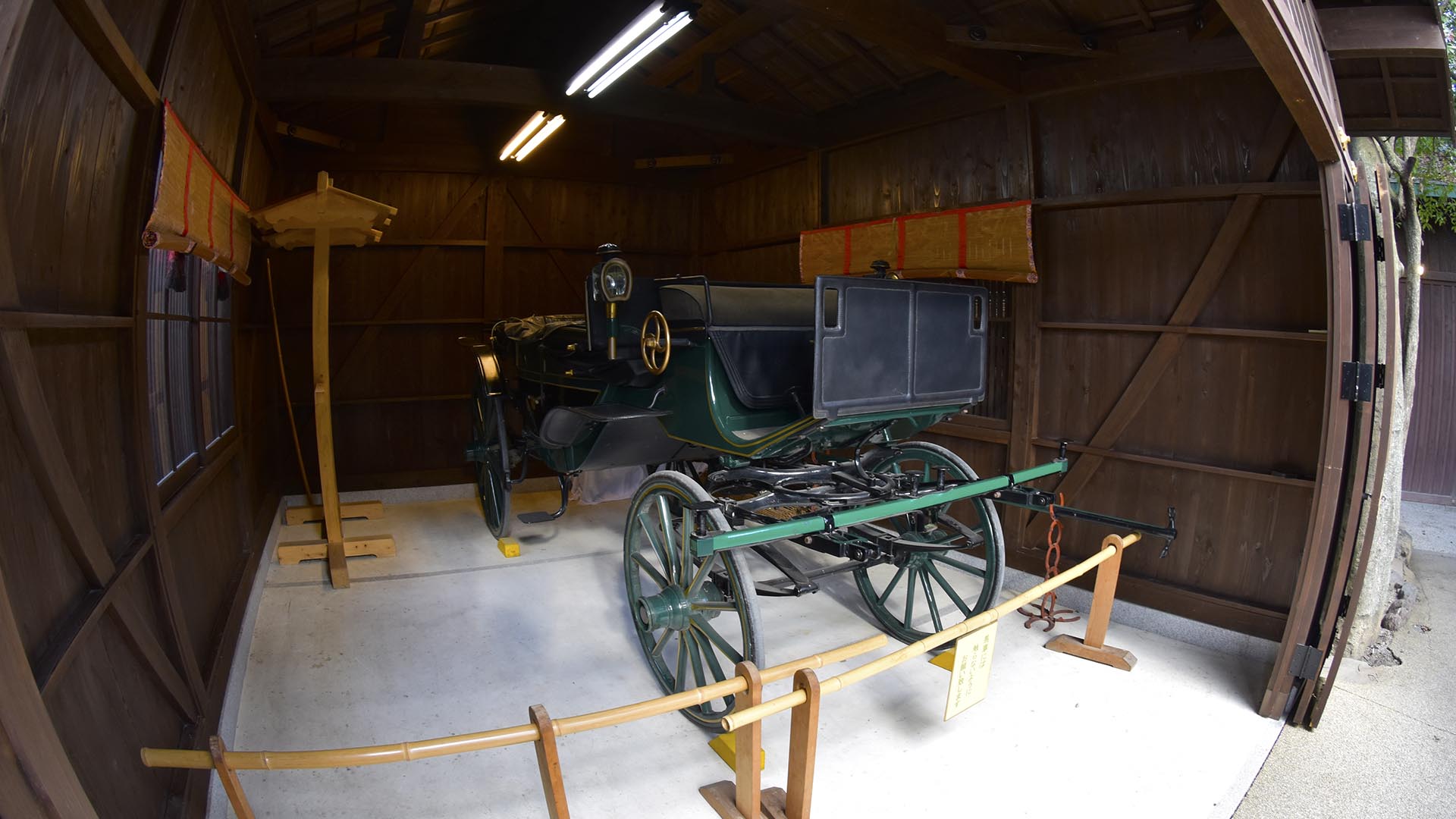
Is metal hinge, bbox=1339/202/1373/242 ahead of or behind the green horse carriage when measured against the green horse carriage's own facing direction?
ahead

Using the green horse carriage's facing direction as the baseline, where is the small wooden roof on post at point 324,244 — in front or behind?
behind

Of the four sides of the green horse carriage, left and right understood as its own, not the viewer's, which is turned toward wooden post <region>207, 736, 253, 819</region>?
right

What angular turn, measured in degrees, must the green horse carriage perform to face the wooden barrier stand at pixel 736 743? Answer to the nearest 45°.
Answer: approximately 45° to its right

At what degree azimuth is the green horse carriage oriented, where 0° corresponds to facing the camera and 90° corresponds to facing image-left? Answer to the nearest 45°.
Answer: approximately 315°

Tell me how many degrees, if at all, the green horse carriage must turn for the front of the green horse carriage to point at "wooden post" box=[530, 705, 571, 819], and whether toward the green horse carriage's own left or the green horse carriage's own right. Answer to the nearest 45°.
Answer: approximately 45° to the green horse carriage's own right
